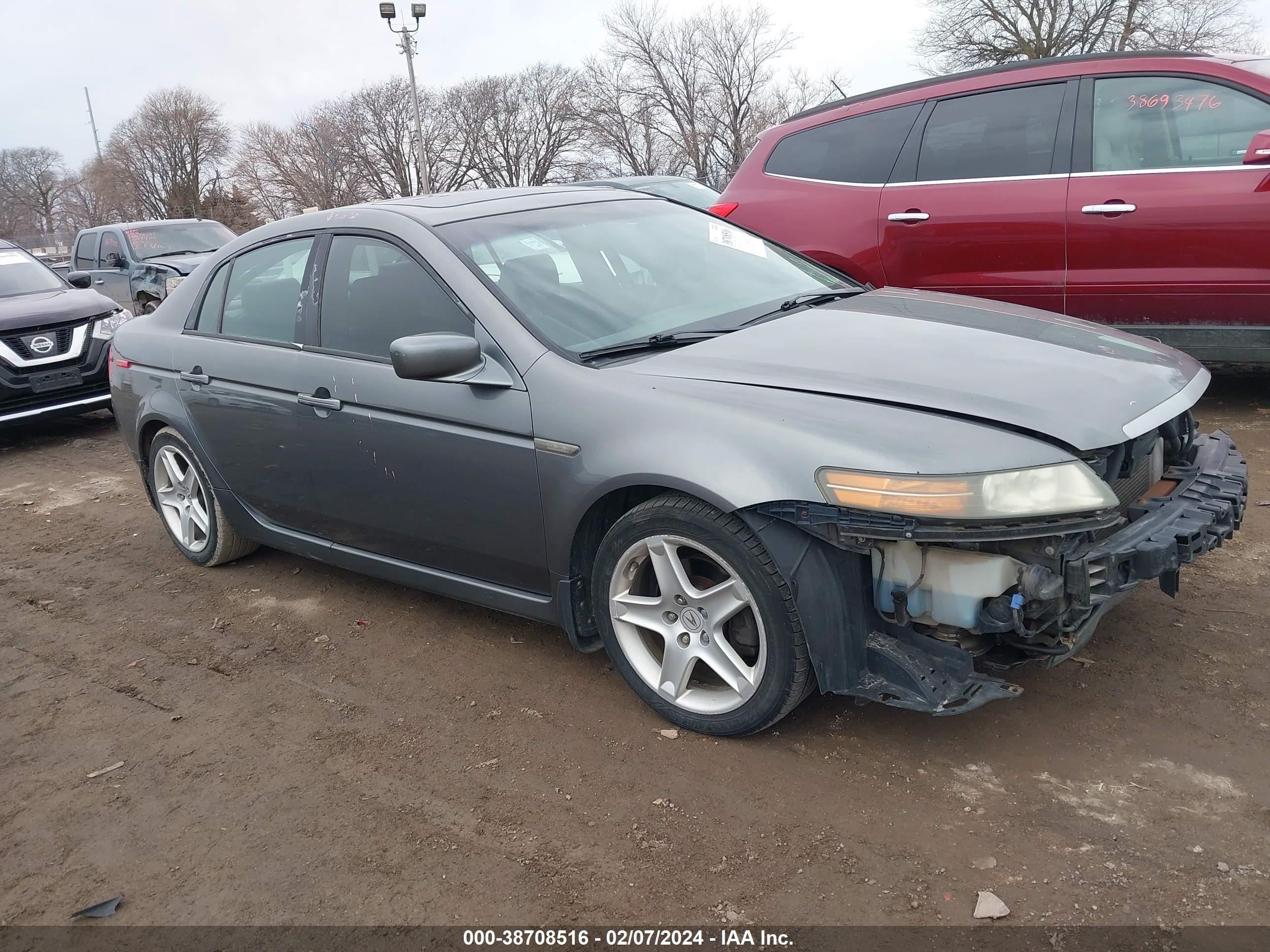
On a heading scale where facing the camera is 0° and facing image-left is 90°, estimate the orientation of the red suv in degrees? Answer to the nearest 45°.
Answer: approximately 270°

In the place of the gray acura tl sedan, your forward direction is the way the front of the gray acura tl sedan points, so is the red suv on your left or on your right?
on your left

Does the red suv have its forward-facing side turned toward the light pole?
no

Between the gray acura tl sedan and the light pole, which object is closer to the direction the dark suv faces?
the gray acura tl sedan

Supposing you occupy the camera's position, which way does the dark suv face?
facing the viewer and to the right of the viewer
